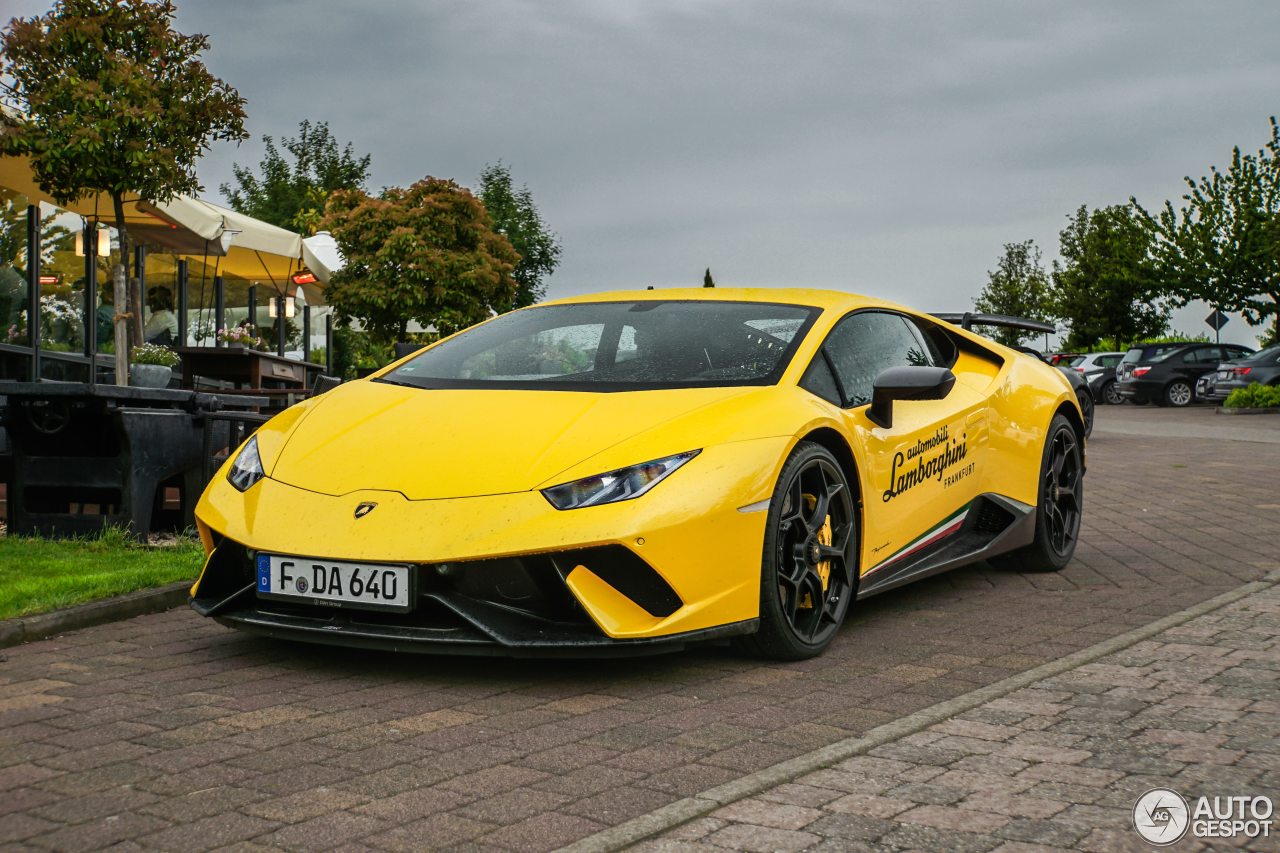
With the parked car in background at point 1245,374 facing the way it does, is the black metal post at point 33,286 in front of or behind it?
behind

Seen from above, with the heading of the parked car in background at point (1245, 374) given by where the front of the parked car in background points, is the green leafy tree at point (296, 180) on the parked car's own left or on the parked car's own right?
on the parked car's own left

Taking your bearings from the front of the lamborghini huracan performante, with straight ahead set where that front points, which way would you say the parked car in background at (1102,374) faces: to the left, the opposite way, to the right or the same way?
the opposite way

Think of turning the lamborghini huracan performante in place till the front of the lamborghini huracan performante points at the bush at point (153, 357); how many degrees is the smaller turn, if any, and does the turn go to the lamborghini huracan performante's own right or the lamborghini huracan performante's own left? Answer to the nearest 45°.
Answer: approximately 90° to the lamborghini huracan performante's own right

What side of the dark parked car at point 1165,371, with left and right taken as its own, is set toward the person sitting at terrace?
back

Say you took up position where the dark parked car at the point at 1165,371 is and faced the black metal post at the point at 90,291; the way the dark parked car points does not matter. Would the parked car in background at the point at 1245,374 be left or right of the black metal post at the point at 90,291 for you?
left

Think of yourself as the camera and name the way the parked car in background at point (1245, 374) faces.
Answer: facing away from the viewer and to the right of the viewer

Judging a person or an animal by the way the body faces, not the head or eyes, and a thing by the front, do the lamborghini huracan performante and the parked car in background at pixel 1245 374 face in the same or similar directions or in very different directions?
very different directions

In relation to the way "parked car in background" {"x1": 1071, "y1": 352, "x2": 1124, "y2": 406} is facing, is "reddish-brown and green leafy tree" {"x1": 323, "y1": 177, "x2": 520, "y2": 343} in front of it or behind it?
behind

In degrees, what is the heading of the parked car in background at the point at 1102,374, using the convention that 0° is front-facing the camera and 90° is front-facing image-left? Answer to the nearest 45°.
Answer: approximately 225°

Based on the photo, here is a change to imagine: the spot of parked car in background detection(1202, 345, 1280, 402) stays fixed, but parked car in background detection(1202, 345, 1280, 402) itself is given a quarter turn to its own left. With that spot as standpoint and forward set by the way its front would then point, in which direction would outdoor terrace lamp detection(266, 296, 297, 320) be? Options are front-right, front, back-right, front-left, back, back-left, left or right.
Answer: left

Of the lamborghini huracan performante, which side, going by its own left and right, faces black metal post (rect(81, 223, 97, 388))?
right

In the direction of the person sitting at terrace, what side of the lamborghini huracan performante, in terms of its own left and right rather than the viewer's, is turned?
right
